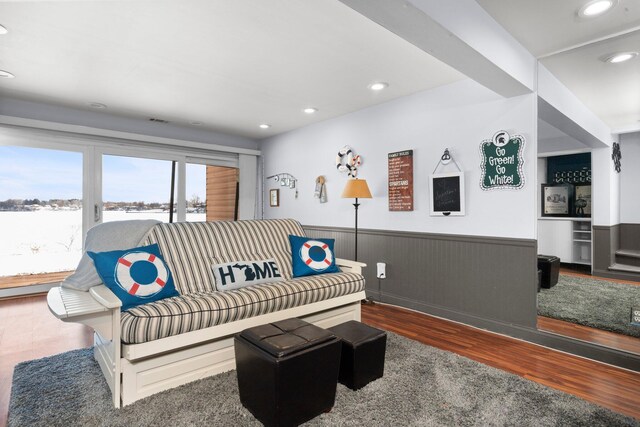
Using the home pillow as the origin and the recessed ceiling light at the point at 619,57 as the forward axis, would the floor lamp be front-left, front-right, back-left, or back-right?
front-left

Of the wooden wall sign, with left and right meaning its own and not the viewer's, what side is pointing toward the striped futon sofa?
front

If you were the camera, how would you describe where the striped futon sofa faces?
facing the viewer and to the right of the viewer

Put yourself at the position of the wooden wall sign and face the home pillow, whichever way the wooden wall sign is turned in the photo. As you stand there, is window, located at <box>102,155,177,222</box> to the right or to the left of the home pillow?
right

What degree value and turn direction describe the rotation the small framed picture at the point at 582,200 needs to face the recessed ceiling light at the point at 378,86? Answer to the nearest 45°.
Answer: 0° — it already faces it

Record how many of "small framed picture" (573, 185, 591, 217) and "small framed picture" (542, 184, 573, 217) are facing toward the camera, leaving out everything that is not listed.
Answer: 2

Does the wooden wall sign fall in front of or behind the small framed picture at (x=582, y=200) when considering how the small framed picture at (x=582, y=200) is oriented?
in front

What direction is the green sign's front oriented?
toward the camera

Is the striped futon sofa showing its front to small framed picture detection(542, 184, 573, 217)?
no

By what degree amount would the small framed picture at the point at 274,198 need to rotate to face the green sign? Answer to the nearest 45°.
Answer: approximately 90° to its left

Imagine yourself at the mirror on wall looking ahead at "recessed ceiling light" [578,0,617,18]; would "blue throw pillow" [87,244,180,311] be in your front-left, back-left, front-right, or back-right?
front-right

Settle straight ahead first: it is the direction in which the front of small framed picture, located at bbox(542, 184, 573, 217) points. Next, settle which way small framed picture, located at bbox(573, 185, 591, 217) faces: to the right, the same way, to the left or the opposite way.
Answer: the same way

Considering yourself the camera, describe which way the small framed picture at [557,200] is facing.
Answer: facing the viewer

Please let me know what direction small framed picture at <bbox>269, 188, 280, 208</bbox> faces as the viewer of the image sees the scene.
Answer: facing the viewer and to the left of the viewer
